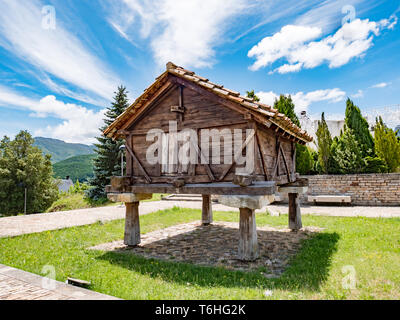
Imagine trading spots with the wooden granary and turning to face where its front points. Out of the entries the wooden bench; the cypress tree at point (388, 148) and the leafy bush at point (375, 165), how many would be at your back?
3

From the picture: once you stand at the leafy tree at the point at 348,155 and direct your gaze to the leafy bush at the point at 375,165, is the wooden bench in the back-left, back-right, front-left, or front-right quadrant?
back-right

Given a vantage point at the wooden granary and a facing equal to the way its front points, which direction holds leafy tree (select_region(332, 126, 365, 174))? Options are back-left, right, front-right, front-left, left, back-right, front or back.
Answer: back

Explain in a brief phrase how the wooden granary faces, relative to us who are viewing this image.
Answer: facing the viewer and to the left of the viewer

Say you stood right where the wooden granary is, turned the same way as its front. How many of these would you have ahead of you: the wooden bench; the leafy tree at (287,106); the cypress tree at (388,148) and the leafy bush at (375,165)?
0

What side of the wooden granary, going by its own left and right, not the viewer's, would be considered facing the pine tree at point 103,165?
right

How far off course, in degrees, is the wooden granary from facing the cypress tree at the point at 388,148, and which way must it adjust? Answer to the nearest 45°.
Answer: approximately 180°

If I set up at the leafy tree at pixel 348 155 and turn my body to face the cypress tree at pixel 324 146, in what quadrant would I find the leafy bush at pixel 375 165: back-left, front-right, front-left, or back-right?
back-right

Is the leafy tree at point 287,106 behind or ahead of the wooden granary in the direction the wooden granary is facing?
behind

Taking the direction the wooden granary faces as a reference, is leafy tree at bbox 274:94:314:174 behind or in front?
behind

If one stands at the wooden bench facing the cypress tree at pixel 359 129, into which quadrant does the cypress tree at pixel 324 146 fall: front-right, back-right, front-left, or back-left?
front-left

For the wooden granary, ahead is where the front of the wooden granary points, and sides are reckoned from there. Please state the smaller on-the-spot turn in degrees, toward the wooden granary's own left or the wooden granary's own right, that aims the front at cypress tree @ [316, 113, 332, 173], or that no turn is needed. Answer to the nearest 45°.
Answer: approximately 180°

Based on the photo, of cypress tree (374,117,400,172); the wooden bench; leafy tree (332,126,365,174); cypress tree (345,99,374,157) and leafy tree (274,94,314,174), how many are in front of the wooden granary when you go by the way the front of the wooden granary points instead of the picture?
0

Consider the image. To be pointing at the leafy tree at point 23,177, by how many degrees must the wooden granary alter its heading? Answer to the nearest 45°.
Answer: approximately 90° to its right

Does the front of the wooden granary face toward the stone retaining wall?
no

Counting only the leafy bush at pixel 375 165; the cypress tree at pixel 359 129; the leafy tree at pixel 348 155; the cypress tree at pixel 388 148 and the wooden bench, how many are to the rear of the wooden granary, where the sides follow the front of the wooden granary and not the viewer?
5
